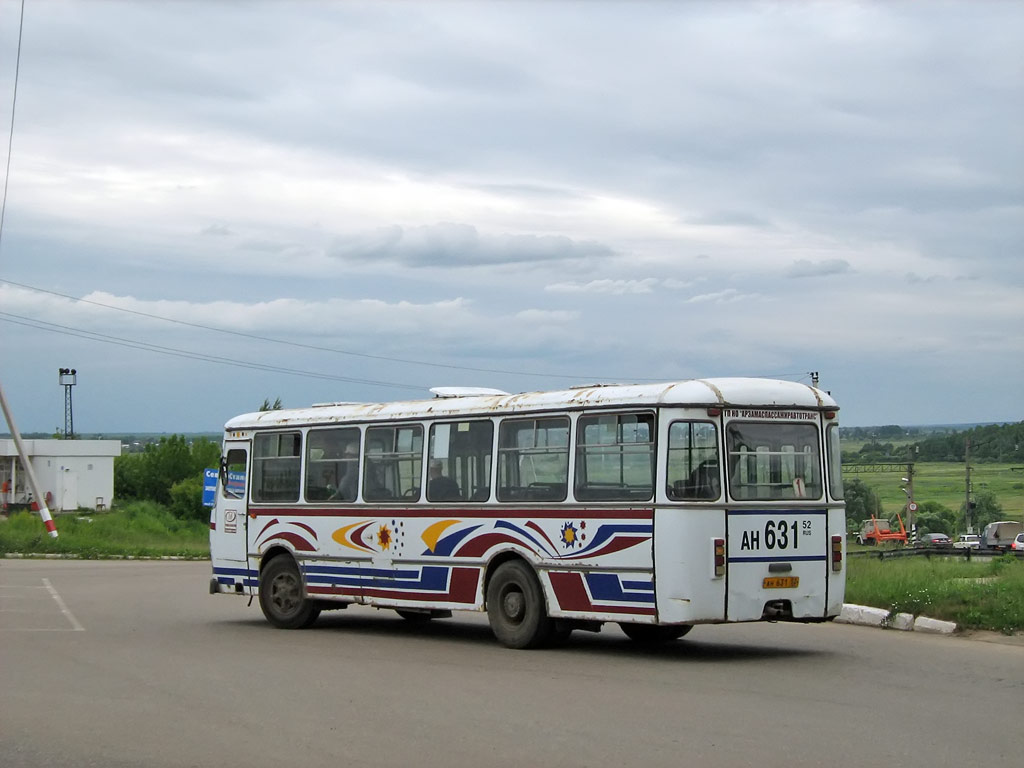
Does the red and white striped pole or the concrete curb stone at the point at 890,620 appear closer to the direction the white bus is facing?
the red and white striped pole

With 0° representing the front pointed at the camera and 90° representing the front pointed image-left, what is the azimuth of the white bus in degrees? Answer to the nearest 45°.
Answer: approximately 135°
